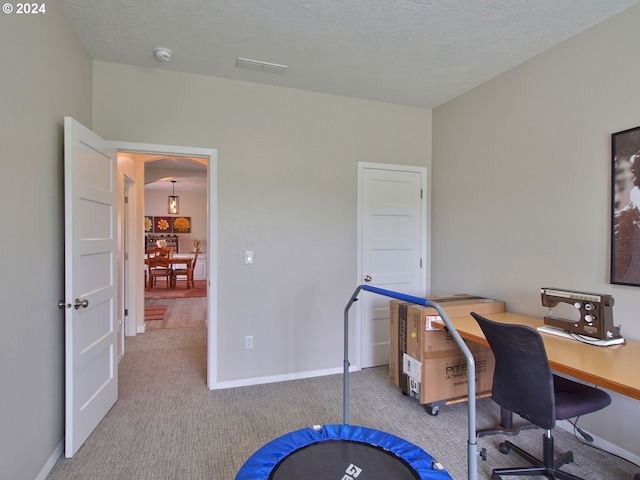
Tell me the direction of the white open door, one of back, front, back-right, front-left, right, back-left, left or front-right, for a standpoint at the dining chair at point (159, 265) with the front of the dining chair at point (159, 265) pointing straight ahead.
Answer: back

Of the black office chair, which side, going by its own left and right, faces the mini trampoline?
back

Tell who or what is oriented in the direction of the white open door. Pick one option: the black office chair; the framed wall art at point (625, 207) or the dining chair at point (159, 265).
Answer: the framed wall art

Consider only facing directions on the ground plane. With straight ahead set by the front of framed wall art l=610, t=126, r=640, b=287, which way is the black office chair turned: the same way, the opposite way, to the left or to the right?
the opposite way

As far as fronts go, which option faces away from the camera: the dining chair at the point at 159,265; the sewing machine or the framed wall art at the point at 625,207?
the dining chair

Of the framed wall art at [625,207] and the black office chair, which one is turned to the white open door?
the framed wall art

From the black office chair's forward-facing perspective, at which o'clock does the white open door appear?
The white open door is roughly at 7 o'clock from the black office chair.

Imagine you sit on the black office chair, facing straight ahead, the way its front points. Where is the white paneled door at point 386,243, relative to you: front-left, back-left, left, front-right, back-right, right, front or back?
left

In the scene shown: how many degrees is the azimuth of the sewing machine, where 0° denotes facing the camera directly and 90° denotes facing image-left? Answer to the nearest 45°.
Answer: approximately 45°

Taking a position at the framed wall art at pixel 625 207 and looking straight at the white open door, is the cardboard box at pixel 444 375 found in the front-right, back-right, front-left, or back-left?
front-right

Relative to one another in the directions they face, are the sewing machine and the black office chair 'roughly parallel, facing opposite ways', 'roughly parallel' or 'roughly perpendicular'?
roughly parallel, facing opposite ways

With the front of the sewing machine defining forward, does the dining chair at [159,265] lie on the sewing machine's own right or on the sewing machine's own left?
on the sewing machine's own right

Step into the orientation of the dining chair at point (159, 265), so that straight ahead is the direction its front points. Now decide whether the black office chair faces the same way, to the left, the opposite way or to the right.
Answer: to the right

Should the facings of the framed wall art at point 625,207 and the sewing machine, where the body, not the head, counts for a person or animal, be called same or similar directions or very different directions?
same or similar directions

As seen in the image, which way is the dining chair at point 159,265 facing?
away from the camera

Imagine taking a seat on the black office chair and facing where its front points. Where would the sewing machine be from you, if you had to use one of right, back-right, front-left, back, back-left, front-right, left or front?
front
